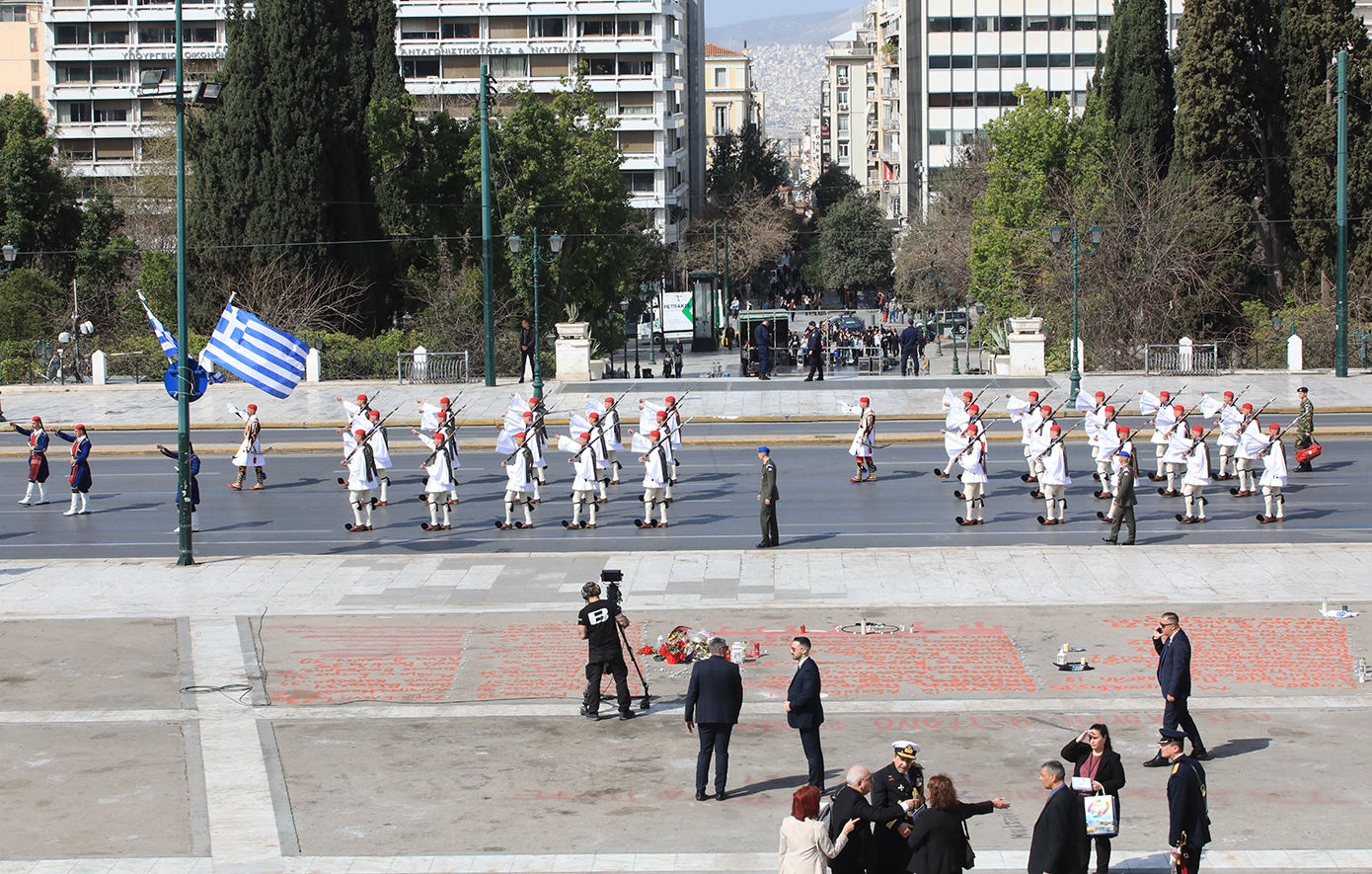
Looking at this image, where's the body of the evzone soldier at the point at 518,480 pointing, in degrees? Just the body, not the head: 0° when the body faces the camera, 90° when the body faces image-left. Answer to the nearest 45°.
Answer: approximately 90°

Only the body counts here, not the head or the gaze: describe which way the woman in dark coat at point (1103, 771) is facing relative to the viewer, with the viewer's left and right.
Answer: facing the viewer and to the left of the viewer

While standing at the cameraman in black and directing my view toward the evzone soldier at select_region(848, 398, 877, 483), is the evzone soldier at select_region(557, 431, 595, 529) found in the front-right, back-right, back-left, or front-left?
front-left

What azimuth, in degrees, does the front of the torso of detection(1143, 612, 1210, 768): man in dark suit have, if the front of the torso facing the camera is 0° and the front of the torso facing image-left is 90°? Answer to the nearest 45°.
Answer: approximately 90°

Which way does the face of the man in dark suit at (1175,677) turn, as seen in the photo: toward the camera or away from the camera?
toward the camera

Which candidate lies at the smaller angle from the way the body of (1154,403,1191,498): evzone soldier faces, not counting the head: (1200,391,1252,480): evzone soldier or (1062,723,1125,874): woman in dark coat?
the woman in dark coat

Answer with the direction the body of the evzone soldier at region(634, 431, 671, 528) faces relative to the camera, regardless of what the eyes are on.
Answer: to the viewer's left

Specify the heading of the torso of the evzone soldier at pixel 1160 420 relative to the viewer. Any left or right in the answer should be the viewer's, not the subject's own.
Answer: facing to the left of the viewer

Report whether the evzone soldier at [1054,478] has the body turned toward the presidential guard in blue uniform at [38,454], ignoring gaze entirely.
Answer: yes

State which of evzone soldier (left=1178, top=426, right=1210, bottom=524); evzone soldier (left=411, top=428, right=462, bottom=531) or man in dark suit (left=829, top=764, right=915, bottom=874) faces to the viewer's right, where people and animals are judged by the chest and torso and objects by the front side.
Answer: the man in dark suit

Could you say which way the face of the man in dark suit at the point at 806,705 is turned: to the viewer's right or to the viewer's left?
to the viewer's left

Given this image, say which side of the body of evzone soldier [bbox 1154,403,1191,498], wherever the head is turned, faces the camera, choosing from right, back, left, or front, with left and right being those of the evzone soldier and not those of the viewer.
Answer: left

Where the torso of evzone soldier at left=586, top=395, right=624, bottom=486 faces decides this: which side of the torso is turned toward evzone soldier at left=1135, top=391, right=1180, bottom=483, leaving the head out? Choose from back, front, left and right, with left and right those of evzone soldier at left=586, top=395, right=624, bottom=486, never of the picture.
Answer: back

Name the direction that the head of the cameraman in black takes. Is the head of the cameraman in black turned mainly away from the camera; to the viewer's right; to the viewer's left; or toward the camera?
away from the camera

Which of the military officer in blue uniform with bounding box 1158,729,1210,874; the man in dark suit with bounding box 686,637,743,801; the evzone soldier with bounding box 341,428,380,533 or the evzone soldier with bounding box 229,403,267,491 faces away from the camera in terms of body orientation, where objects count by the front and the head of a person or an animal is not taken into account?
the man in dark suit

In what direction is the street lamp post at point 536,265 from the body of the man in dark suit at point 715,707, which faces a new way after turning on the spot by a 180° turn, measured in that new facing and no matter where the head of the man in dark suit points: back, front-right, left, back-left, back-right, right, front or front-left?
back
